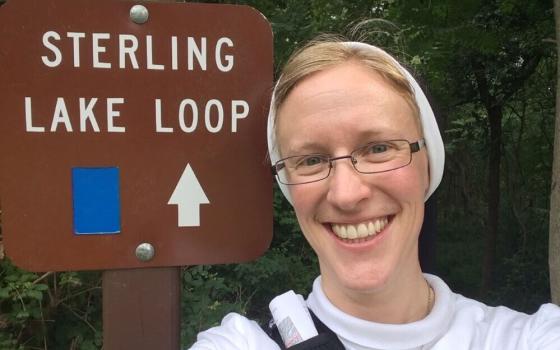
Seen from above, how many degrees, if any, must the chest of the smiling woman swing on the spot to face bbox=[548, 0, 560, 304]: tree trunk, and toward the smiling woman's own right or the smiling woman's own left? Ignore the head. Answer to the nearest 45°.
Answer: approximately 135° to the smiling woman's own left

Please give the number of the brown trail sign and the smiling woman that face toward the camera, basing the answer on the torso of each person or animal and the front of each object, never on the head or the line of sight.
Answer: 2

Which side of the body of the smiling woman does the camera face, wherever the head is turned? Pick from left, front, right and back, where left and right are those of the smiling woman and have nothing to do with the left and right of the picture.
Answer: front

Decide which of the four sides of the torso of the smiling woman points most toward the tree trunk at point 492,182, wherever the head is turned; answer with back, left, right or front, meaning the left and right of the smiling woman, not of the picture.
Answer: back

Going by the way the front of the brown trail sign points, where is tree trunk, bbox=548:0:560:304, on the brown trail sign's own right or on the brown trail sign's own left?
on the brown trail sign's own left

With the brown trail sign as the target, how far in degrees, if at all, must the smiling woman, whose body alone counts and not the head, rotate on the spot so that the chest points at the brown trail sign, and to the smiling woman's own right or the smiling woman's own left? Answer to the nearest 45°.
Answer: approximately 90° to the smiling woman's own right

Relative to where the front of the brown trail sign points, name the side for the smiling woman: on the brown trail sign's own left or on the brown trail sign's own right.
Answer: on the brown trail sign's own left
